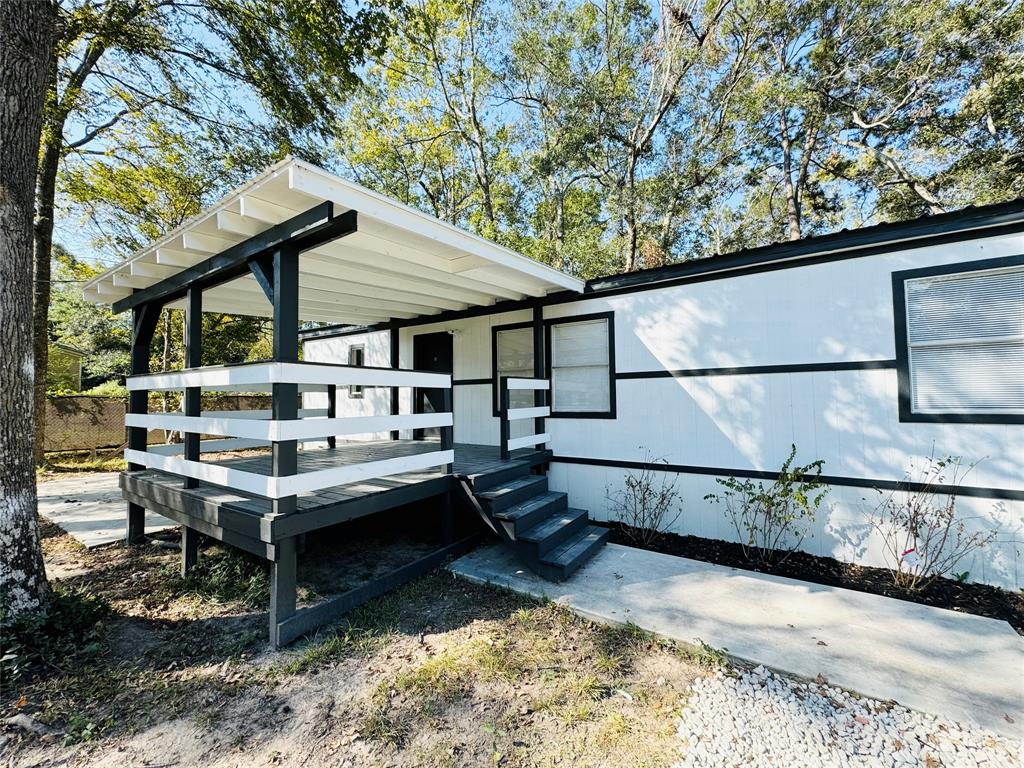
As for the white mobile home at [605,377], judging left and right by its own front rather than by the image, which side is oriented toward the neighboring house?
right

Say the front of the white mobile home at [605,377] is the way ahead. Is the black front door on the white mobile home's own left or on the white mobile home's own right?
on the white mobile home's own right

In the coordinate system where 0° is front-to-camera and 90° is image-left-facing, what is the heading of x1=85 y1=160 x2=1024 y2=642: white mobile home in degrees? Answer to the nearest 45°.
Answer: approximately 45°

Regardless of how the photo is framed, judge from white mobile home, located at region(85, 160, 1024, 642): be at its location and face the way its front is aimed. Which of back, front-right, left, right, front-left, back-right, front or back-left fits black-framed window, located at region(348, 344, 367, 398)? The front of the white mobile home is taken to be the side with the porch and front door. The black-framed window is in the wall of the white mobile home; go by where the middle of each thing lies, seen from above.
right
